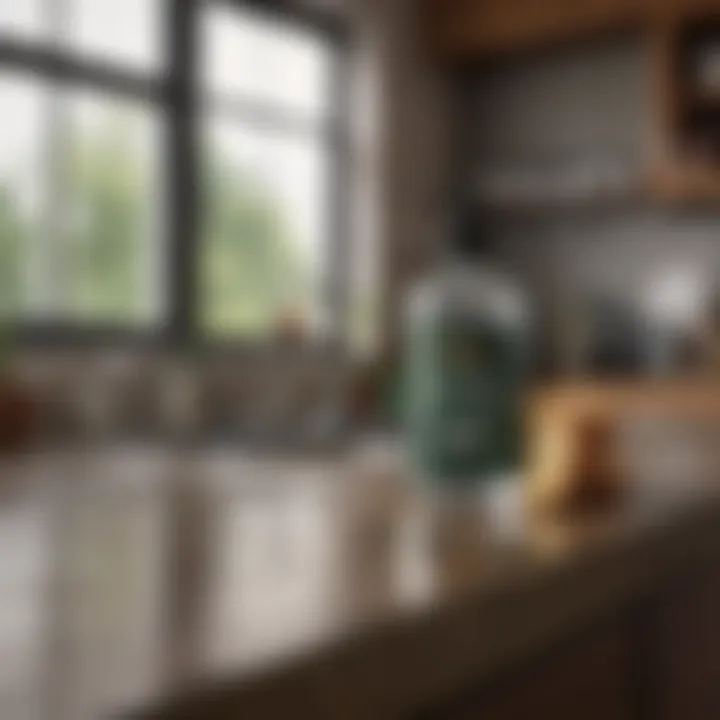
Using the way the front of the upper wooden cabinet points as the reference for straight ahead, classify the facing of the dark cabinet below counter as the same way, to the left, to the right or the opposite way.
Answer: to the left

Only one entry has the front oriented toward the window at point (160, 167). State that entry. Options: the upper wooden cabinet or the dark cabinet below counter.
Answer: the upper wooden cabinet

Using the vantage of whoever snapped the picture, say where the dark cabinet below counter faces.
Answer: facing the viewer and to the right of the viewer

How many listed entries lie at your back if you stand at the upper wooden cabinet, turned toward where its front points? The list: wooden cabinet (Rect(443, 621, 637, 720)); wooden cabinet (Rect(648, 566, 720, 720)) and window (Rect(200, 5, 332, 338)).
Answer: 0

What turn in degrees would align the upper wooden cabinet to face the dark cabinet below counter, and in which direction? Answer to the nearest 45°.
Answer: approximately 45° to its left

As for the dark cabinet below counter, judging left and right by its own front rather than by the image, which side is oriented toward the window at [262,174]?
back

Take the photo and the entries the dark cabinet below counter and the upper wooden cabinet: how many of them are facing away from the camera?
0

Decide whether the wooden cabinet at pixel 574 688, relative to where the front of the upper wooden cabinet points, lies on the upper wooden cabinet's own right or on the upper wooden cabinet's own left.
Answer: on the upper wooden cabinet's own left

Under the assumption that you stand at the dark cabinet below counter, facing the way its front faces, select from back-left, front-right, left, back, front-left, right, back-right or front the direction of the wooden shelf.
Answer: back-left

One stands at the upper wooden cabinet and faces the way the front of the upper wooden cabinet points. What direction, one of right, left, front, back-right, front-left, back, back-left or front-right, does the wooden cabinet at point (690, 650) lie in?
front-left

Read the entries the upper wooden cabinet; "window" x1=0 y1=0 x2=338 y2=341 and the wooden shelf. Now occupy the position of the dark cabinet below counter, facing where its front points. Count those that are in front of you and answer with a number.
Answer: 0

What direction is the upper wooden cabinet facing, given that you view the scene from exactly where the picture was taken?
facing the viewer and to the left of the viewer

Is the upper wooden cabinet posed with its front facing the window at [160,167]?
yes
